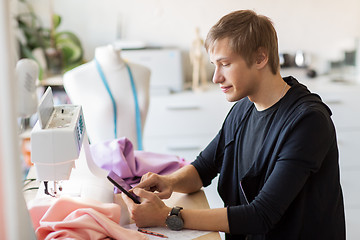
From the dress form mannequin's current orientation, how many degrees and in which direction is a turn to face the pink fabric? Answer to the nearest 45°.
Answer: approximately 45° to its right

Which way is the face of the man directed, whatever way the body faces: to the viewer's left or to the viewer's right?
to the viewer's left

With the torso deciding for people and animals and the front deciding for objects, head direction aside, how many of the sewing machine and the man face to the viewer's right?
1

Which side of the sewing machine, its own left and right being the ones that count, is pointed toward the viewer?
right

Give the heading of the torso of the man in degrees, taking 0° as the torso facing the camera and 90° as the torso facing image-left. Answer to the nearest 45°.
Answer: approximately 45°

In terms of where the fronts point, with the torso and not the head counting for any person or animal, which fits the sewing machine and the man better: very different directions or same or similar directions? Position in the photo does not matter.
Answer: very different directions

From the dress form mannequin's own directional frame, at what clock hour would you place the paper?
The paper is roughly at 1 o'clock from the dress form mannequin.

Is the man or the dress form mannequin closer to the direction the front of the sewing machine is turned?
the man

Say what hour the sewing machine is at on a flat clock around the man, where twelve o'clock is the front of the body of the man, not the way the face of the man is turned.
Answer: The sewing machine is roughly at 1 o'clock from the man.
